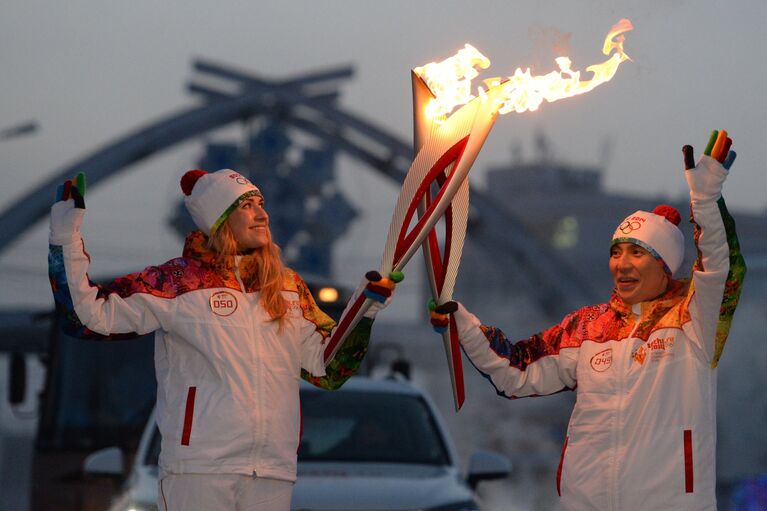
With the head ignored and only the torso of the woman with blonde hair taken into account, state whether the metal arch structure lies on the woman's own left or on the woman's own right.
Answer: on the woman's own left

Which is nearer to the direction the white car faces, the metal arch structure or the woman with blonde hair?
the woman with blonde hair

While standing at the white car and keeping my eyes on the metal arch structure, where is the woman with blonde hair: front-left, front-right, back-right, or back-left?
back-left

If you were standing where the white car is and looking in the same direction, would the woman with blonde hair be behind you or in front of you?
in front

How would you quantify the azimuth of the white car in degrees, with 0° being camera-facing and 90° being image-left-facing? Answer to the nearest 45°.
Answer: approximately 0°

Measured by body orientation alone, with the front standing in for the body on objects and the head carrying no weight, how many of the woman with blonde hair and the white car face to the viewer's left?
0

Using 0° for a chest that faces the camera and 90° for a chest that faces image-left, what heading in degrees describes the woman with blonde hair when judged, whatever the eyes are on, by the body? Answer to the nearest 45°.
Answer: approximately 315°

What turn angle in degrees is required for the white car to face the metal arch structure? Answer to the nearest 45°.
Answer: approximately 180°

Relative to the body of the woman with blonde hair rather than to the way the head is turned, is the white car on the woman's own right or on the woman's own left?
on the woman's own left
